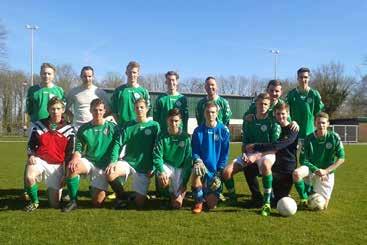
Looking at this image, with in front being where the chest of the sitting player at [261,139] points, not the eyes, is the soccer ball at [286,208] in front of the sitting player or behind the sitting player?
in front

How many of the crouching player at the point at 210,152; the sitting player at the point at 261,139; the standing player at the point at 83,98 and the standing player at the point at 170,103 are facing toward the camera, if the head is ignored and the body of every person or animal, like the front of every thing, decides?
4

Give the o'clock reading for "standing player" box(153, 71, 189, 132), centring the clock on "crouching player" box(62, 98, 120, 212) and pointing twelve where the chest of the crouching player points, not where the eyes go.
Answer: The standing player is roughly at 8 o'clock from the crouching player.

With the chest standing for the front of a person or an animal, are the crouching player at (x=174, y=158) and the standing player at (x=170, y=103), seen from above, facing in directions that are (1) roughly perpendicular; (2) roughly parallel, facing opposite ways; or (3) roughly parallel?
roughly parallel

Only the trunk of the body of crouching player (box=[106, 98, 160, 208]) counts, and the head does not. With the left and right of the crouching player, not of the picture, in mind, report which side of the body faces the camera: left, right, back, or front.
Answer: front

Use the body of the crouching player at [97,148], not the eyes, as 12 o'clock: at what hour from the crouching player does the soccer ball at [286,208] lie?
The soccer ball is roughly at 10 o'clock from the crouching player.

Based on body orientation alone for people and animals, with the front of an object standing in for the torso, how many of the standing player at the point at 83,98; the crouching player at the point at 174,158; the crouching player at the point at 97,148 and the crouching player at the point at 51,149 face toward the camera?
4

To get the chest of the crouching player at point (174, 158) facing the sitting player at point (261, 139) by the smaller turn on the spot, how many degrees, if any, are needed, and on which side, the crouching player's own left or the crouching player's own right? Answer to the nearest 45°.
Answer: approximately 90° to the crouching player's own left

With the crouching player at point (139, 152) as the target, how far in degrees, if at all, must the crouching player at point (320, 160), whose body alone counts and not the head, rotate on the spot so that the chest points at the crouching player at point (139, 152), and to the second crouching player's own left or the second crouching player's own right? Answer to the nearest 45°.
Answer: approximately 90° to the second crouching player's own right

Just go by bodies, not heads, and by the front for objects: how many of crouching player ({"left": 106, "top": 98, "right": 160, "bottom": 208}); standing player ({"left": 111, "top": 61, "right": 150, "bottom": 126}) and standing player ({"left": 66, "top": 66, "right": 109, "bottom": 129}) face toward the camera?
3

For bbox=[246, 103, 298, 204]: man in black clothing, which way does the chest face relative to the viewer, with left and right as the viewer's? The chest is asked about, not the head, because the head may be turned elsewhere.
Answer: facing the viewer and to the left of the viewer

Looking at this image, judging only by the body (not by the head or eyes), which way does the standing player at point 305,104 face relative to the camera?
toward the camera

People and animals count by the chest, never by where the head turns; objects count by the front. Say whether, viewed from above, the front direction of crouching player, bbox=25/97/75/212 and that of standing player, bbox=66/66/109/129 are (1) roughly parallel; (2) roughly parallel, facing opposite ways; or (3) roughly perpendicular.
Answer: roughly parallel

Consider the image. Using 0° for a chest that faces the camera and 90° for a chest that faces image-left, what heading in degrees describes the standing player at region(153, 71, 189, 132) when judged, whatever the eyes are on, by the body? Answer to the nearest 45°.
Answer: approximately 0°

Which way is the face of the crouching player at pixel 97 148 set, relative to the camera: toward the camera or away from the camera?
toward the camera

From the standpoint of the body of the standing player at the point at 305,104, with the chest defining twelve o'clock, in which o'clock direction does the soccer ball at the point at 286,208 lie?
The soccer ball is roughly at 12 o'clock from the standing player.
